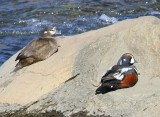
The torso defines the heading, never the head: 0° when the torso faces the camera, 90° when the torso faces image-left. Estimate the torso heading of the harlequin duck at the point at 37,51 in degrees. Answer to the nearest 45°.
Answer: approximately 270°
